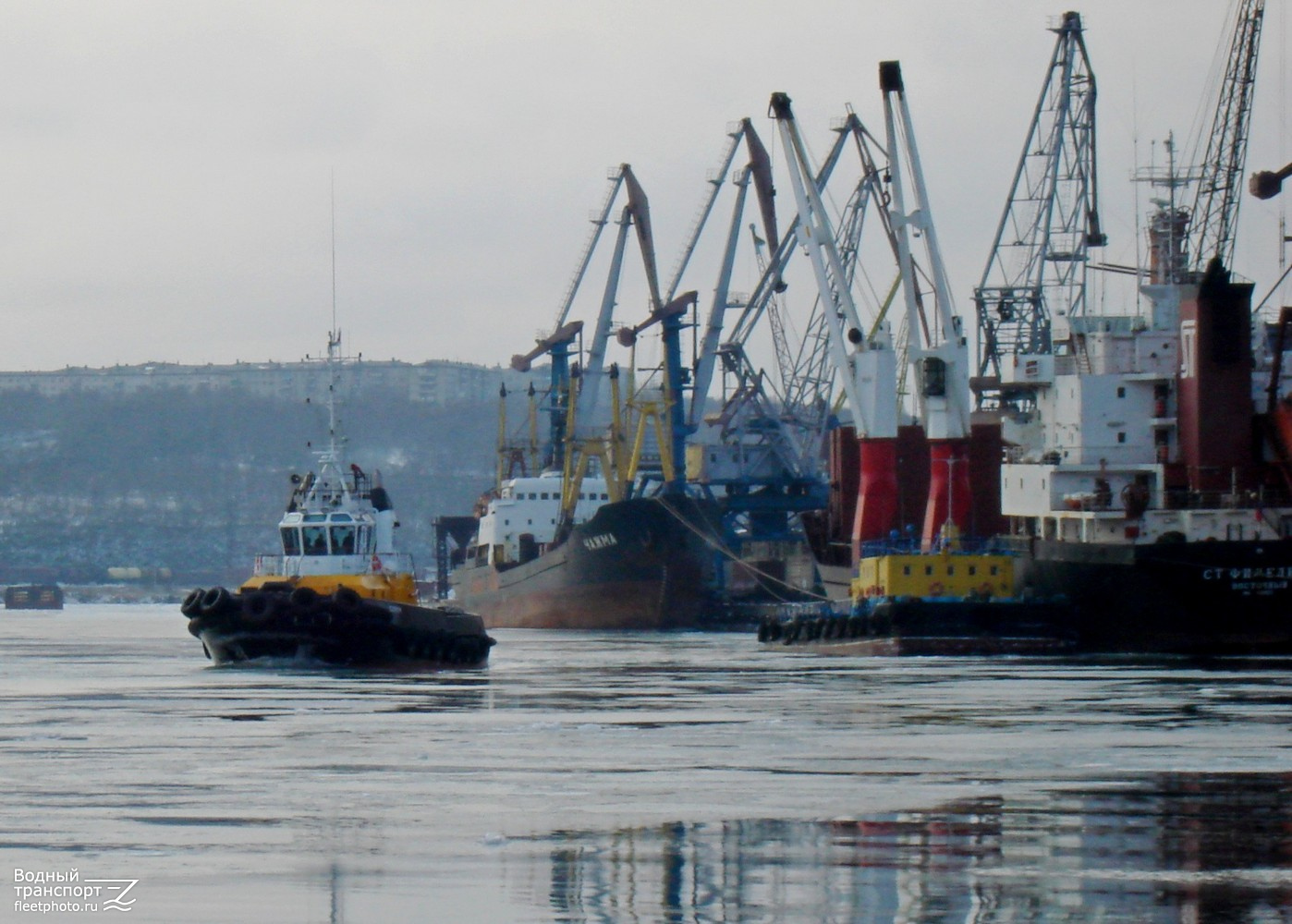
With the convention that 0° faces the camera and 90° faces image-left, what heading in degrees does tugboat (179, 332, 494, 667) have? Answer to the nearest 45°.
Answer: approximately 45°
